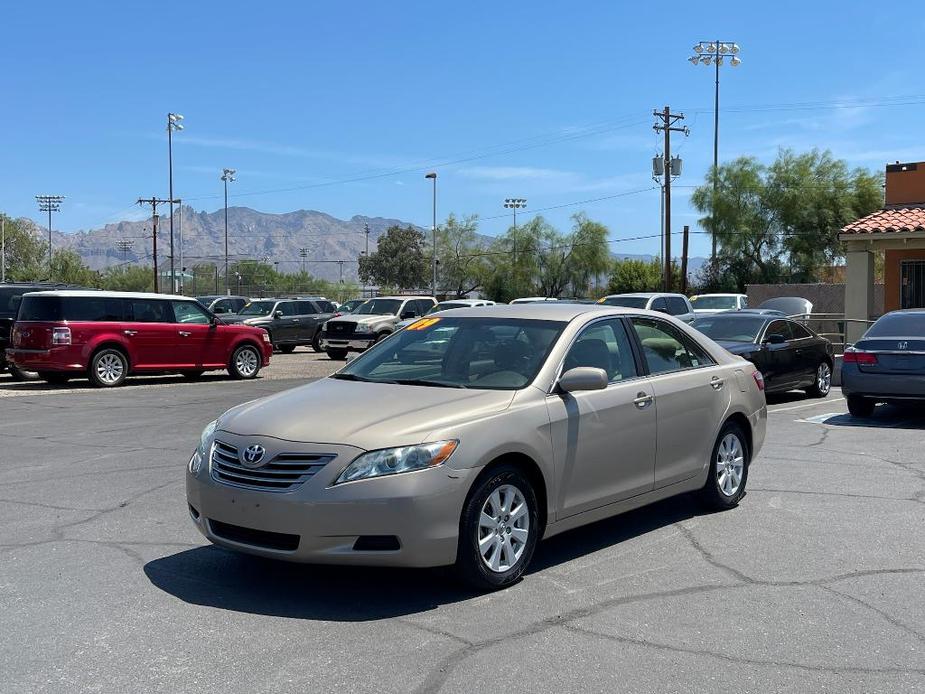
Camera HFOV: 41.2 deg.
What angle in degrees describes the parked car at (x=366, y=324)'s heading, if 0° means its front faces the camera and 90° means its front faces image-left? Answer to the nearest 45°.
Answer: approximately 45°

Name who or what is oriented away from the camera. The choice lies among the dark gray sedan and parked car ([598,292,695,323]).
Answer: the dark gray sedan

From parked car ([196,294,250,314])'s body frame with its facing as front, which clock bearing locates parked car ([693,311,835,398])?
parked car ([693,311,835,398]) is roughly at 10 o'clock from parked car ([196,294,250,314]).

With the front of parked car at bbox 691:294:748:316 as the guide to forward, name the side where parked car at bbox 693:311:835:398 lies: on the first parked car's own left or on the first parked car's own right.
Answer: on the first parked car's own left

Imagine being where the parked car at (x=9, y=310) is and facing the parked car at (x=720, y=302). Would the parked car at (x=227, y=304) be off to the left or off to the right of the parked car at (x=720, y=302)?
left

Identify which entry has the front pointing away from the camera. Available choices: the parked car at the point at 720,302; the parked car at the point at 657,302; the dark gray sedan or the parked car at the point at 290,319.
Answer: the dark gray sedan

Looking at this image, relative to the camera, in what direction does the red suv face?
facing away from the viewer and to the right of the viewer
